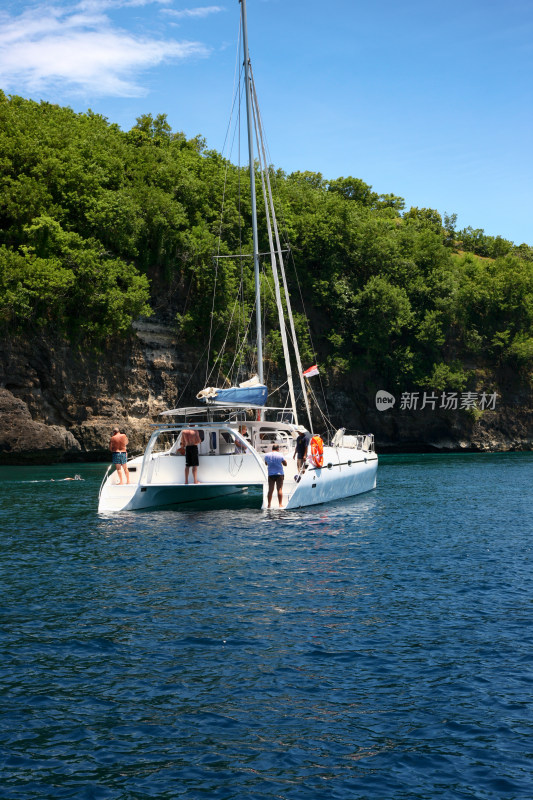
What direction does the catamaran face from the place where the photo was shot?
facing away from the viewer and to the right of the viewer
